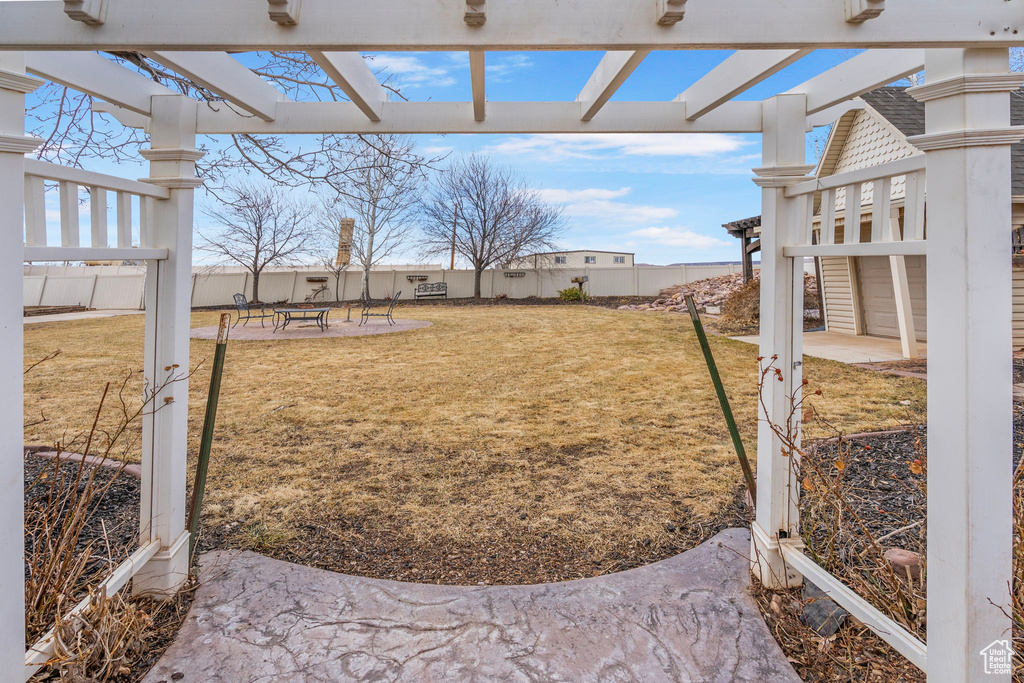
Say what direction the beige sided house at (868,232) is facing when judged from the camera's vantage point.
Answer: facing the viewer and to the left of the viewer

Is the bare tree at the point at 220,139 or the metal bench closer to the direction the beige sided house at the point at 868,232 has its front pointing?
the bare tree

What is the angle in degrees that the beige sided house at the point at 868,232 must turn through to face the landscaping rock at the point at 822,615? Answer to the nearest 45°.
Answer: approximately 45° to its left

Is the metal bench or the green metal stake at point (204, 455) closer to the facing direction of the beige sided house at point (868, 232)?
the green metal stake

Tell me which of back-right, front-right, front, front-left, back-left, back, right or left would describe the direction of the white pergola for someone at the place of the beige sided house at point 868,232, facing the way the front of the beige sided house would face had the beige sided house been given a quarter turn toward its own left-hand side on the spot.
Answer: front-right

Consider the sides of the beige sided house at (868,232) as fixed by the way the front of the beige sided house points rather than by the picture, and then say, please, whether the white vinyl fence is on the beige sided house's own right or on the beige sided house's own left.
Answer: on the beige sided house's own right

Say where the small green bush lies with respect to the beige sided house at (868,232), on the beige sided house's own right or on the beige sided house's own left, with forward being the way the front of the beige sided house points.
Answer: on the beige sided house's own right

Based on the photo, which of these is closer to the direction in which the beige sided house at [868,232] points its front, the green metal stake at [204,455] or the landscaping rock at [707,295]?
the green metal stake
